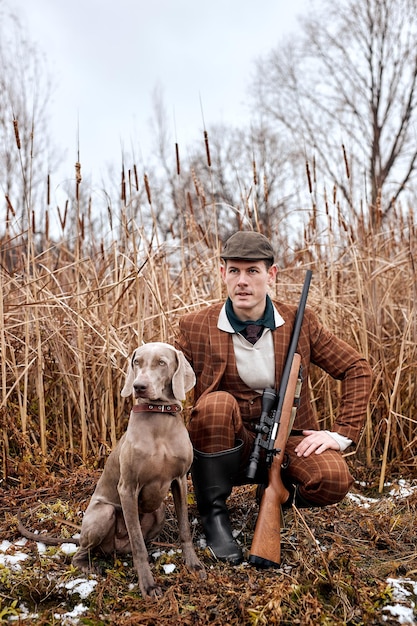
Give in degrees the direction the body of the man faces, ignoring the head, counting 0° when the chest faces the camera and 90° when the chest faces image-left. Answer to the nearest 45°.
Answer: approximately 0°

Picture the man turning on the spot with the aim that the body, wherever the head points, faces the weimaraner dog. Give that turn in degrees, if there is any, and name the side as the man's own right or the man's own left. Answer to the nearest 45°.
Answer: approximately 45° to the man's own right

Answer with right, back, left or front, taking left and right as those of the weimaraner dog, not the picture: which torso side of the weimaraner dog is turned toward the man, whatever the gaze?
left

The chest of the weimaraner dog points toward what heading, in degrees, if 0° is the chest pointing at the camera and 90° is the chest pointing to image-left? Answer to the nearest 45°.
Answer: approximately 315°
